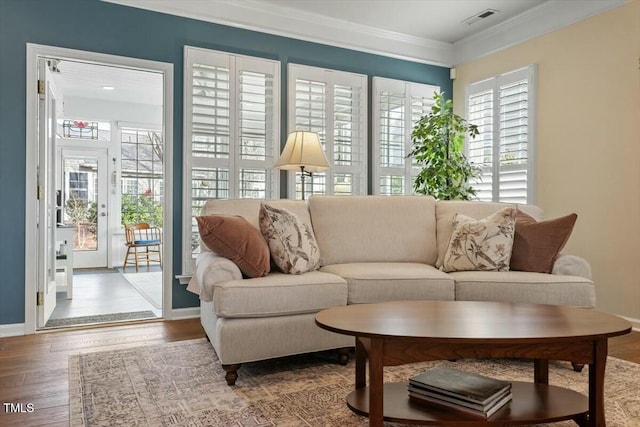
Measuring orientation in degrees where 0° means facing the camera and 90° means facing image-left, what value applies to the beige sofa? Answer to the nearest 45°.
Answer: approximately 0°

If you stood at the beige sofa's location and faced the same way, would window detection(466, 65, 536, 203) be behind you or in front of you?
behind

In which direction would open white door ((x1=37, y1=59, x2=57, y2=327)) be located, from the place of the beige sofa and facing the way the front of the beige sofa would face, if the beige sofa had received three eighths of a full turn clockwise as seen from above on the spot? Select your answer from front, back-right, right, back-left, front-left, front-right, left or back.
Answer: front-left

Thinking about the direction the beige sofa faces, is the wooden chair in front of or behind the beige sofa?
behind

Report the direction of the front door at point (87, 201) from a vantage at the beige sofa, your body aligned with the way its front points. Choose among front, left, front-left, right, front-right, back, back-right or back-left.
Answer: back-right

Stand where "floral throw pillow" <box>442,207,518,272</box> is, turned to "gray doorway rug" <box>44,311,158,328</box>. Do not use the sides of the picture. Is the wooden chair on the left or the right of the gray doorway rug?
right

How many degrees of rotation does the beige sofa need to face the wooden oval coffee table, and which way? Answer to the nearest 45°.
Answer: approximately 45° to its left

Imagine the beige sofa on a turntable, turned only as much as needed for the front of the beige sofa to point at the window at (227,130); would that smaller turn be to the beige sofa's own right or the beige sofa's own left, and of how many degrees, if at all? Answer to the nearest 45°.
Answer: approximately 135° to the beige sofa's own right

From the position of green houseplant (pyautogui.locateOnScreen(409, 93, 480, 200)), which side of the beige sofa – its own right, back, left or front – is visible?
back
